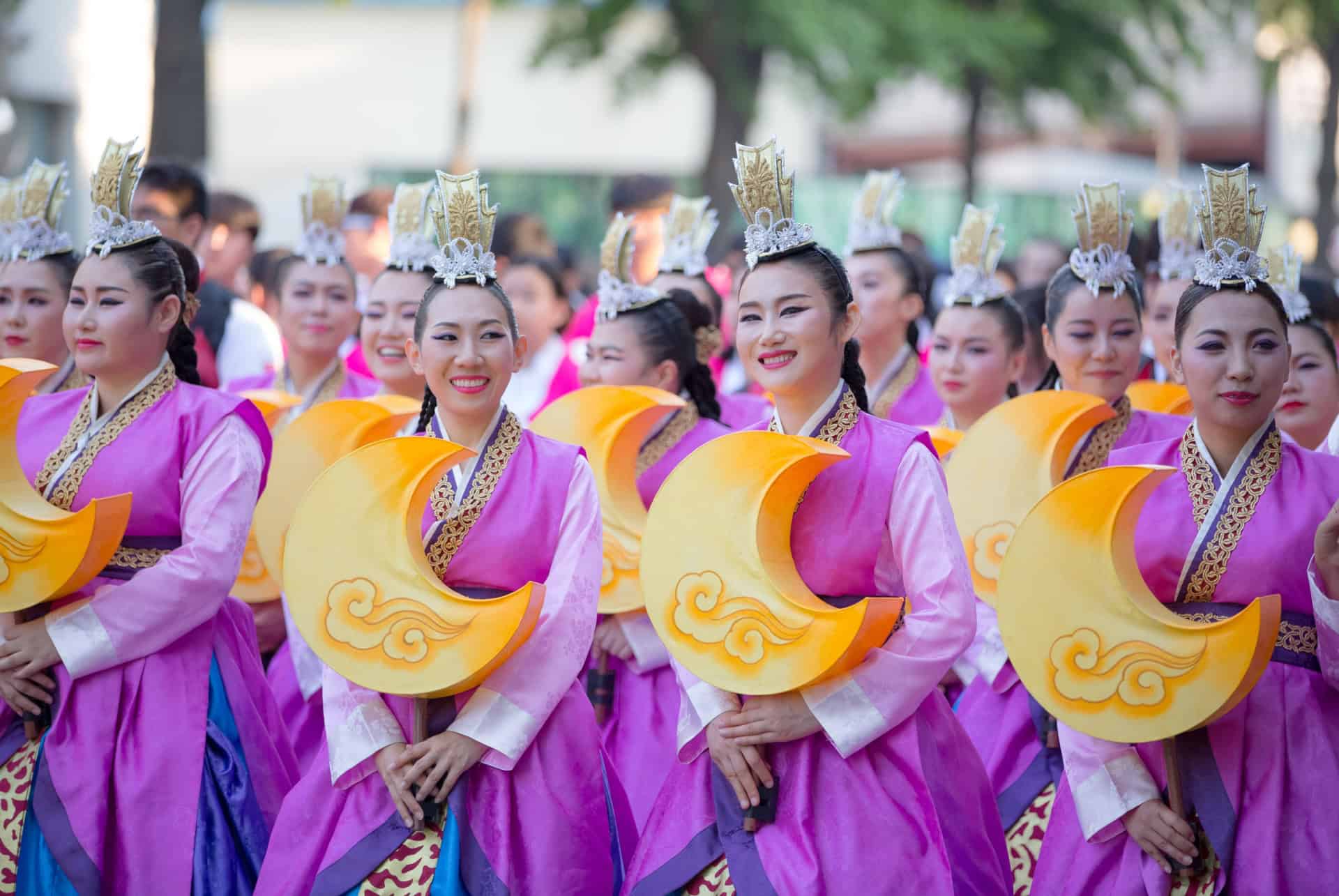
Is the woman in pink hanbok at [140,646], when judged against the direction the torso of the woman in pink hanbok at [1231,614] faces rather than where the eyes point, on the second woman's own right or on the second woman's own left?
on the second woman's own right

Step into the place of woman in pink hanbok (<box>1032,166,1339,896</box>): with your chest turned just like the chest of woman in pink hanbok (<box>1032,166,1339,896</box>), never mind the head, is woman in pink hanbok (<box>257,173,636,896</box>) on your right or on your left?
on your right

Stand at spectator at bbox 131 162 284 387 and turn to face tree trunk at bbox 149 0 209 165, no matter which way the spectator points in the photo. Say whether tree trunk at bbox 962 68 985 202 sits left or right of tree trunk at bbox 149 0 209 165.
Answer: right

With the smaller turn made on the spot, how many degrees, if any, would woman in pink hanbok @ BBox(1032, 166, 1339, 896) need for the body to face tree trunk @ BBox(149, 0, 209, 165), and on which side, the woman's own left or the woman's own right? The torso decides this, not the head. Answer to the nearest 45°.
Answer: approximately 135° to the woman's own right

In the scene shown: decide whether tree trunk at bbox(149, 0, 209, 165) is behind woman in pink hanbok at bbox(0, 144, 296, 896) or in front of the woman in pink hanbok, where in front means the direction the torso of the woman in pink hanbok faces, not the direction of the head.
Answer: behind

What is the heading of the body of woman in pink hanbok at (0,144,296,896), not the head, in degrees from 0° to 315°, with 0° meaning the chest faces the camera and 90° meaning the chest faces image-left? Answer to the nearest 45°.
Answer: approximately 45°

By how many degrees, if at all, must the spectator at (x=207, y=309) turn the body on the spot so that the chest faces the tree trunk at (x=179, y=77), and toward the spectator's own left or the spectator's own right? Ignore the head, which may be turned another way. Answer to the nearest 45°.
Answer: approximately 135° to the spectator's own right

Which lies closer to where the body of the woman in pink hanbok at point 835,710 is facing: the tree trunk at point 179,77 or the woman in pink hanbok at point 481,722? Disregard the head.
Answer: the woman in pink hanbok

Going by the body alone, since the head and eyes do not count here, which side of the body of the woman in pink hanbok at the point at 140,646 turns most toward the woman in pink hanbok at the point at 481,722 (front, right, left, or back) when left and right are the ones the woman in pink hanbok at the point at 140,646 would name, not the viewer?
left

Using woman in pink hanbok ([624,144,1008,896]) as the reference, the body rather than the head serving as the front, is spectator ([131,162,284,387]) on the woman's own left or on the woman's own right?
on the woman's own right

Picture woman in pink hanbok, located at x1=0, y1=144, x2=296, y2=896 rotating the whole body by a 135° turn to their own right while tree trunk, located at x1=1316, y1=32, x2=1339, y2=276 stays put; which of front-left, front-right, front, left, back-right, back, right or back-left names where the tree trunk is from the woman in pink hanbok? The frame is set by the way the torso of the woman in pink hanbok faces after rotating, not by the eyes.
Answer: front-right
